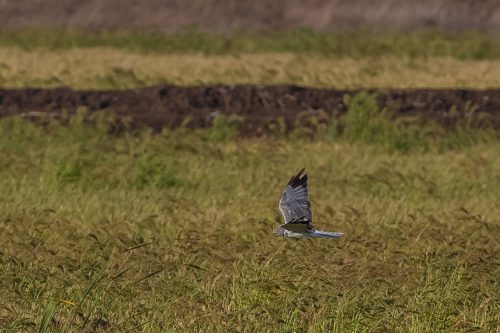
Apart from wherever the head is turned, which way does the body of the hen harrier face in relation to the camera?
to the viewer's left
